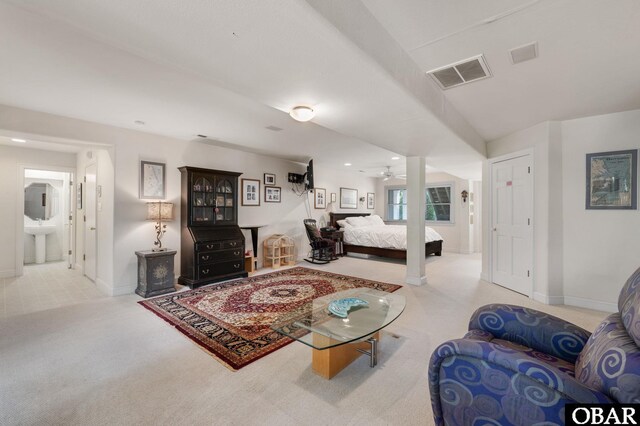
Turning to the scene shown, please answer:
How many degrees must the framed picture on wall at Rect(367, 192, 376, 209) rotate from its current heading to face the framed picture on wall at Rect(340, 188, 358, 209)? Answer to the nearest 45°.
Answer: approximately 90° to its right

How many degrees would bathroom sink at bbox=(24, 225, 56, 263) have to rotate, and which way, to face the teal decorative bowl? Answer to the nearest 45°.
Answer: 0° — it already faces it

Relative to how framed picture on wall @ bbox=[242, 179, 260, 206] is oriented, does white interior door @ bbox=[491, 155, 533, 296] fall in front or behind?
in front

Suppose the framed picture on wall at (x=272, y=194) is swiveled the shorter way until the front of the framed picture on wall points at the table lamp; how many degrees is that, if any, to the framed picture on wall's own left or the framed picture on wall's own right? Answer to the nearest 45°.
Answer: approximately 90° to the framed picture on wall's own right

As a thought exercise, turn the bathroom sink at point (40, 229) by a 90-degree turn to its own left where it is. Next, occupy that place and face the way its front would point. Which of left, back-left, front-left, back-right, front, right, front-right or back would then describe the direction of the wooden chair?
front-right

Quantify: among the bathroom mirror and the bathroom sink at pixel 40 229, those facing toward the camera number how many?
2

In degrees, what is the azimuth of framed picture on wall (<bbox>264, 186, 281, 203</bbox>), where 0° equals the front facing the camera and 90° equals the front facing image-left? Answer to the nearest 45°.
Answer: approximately 315°

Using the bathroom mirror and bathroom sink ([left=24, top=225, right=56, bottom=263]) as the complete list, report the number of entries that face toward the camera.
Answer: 2

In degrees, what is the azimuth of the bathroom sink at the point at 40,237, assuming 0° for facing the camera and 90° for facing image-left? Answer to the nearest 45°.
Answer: approximately 0°
